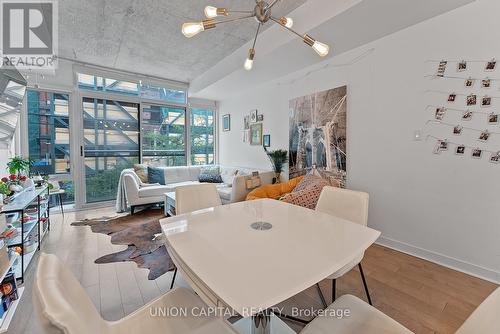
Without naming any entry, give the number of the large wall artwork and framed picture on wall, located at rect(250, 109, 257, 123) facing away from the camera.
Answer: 0

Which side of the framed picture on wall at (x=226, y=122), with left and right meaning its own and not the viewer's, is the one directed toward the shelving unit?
front

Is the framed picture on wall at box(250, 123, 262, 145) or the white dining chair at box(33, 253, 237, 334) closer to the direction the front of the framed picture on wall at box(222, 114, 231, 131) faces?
the white dining chair

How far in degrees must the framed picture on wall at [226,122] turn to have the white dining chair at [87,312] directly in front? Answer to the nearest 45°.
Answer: approximately 45° to its left

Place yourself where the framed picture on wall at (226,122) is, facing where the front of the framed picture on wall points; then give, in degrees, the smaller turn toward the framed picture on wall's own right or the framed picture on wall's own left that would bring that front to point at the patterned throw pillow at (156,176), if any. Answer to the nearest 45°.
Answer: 0° — it already faces it

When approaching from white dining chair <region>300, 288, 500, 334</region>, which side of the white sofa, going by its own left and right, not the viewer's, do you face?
front

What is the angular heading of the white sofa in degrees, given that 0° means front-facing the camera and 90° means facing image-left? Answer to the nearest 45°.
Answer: approximately 0°

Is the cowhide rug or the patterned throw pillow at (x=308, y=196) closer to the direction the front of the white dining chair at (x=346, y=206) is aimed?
the cowhide rug

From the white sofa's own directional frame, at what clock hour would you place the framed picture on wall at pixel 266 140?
The framed picture on wall is roughly at 9 o'clock from the white sofa.

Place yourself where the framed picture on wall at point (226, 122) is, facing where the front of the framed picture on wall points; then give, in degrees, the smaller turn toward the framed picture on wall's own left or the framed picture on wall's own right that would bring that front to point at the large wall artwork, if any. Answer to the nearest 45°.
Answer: approximately 90° to the framed picture on wall's own left

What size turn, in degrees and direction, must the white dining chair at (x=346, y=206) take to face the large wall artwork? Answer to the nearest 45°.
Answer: approximately 135° to its right

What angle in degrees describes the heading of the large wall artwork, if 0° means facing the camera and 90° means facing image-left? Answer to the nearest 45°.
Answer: approximately 45°

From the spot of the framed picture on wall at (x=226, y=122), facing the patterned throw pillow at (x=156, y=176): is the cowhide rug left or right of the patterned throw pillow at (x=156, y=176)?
left

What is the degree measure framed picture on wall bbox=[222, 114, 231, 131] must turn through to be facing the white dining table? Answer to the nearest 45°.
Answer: approximately 45° to its left

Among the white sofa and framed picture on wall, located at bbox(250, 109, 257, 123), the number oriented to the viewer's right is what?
0
